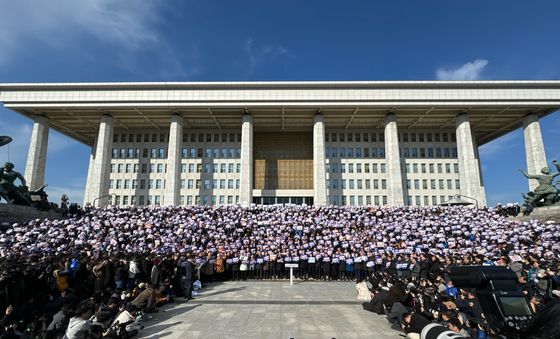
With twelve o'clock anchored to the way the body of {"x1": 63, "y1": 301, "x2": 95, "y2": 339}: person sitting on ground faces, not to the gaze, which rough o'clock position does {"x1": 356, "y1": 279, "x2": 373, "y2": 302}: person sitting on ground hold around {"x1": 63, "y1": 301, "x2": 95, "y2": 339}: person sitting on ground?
{"x1": 356, "y1": 279, "x2": 373, "y2": 302}: person sitting on ground is roughly at 1 o'clock from {"x1": 63, "y1": 301, "x2": 95, "y2": 339}: person sitting on ground.

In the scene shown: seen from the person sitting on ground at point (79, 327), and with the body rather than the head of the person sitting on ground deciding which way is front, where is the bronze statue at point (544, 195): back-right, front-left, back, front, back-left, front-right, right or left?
front-right

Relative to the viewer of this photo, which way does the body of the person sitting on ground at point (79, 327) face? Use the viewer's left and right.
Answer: facing away from the viewer and to the right of the viewer

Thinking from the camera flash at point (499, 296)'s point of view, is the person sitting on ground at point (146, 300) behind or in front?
in front

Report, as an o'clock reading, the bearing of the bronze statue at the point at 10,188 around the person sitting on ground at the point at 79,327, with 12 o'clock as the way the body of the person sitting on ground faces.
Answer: The bronze statue is roughly at 10 o'clock from the person sitting on ground.

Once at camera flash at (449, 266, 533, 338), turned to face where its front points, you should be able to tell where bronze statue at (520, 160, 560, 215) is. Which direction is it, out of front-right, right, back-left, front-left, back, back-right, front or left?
front-right

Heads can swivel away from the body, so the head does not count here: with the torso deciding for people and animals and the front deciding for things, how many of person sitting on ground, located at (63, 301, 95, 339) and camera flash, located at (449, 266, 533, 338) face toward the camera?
0

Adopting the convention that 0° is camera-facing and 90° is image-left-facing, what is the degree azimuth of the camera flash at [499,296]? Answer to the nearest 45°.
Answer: approximately 135°
